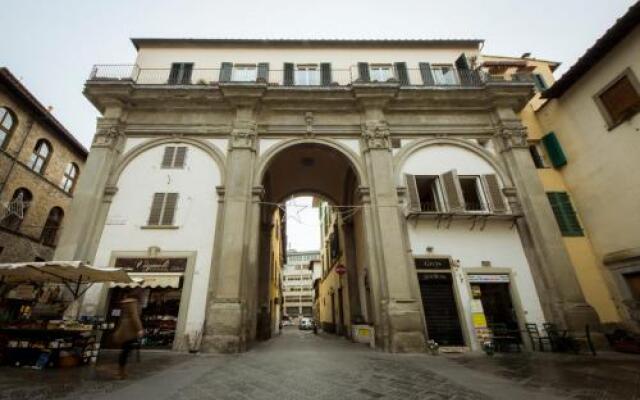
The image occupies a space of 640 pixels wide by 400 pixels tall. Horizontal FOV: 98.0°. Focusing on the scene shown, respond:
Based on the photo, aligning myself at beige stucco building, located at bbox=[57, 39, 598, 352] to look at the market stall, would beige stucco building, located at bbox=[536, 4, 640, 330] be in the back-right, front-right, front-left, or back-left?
back-left

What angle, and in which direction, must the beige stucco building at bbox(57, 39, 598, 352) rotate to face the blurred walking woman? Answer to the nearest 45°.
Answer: approximately 45° to its right

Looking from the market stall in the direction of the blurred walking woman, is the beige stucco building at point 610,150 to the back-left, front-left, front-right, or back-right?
front-left

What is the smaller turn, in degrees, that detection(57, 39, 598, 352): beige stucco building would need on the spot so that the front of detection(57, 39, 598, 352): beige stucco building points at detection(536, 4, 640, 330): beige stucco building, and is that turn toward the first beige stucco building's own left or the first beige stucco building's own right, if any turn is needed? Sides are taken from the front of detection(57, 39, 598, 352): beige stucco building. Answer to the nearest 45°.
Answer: approximately 90° to the first beige stucco building's own left

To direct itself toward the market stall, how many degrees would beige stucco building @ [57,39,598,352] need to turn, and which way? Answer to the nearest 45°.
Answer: approximately 90° to its right

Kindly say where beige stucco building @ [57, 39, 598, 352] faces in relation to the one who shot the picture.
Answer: facing the viewer
